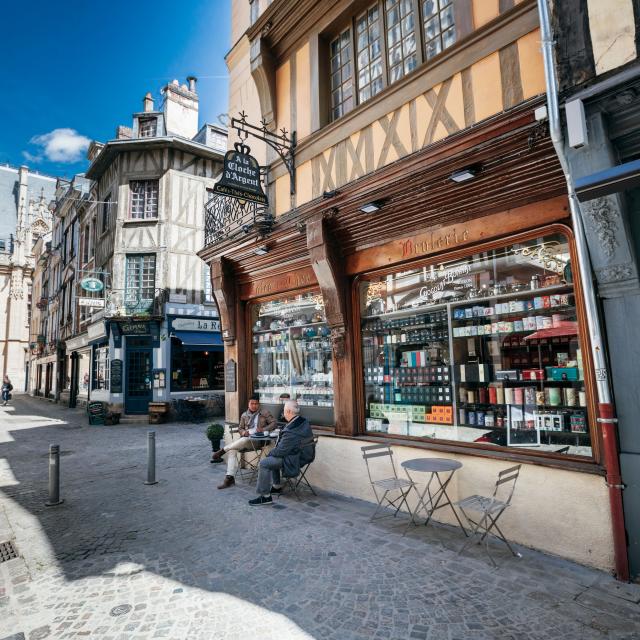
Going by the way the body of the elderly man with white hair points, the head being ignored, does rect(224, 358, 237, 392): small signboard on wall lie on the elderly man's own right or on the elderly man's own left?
on the elderly man's own right

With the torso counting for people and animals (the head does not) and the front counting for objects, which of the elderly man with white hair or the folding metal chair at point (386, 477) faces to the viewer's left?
the elderly man with white hair

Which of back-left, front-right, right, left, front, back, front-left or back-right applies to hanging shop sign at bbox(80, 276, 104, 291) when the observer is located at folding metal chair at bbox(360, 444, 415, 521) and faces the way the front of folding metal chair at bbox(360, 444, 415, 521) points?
back

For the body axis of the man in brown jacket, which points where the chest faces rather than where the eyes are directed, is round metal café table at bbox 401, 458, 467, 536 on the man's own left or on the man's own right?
on the man's own left

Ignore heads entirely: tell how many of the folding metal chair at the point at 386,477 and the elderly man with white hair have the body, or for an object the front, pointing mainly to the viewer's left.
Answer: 1

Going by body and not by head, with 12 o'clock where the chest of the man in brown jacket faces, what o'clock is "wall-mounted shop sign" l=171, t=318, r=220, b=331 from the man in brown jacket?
The wall-mounted shop sign is roughly at 4 o'clock from the man in brown jacket.

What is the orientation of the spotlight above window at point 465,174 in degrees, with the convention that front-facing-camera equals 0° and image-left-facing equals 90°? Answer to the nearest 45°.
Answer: approximately 45°

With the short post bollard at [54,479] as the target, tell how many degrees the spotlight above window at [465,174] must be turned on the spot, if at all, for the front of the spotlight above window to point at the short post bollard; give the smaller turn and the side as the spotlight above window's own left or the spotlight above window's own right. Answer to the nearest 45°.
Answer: approximately 45° to the spotlight above window's own right

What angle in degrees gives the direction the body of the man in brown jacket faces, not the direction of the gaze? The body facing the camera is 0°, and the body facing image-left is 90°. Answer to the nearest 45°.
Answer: approximately 45°

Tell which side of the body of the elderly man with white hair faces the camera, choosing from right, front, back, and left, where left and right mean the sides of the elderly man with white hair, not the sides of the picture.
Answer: left

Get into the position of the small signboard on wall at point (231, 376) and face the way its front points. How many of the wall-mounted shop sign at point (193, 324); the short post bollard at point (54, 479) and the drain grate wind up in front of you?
2
